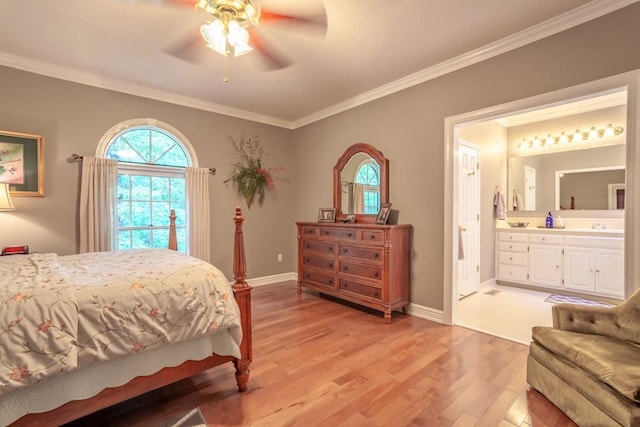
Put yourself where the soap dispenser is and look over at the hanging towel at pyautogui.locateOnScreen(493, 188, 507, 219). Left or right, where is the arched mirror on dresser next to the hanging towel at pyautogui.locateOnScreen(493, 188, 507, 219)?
left

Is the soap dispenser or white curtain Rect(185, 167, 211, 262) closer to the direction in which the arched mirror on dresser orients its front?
the white curtain

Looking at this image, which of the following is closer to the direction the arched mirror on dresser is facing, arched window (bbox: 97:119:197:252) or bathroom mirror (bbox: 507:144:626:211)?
the arched window

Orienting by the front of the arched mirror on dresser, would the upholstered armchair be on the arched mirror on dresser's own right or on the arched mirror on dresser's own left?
on the arched mirror on dresser's own left

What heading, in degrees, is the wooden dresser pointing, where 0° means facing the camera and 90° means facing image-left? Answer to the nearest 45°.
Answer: approximately 45°

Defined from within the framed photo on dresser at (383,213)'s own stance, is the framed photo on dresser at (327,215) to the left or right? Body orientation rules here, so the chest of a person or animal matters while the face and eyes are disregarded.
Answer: on its right

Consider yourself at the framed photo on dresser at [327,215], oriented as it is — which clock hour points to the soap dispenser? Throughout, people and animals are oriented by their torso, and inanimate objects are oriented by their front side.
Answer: The soap dispenser is roughly at 9 o'clock from the framed photo on dresser.

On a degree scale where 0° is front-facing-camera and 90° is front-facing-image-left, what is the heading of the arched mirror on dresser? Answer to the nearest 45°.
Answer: approximately 45°

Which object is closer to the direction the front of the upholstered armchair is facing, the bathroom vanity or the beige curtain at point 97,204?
the beige curtain
